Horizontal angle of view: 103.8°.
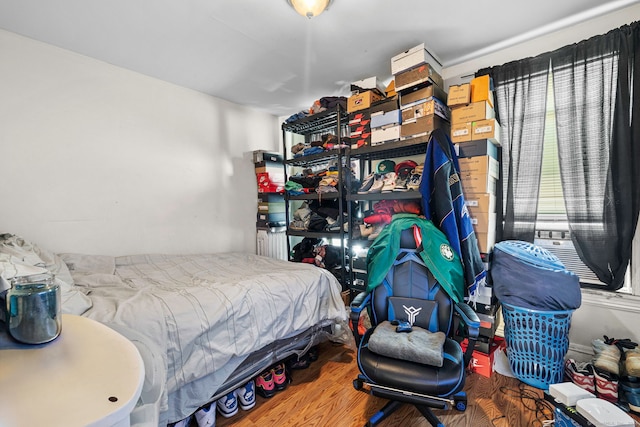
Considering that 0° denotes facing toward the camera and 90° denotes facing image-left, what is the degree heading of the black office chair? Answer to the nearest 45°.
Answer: approximately 0°

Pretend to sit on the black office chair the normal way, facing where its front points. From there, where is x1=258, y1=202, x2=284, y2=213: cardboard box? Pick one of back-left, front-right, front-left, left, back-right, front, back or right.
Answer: back-right

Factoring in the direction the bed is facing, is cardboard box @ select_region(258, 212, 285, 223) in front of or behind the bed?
in front

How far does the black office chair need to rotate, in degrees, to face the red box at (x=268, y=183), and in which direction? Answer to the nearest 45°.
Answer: approximately 135° to its right

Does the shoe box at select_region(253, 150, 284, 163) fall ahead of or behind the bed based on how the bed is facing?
ahead

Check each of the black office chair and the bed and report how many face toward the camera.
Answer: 1

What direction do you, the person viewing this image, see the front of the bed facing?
facing away from the viewer and to the right of the viewer

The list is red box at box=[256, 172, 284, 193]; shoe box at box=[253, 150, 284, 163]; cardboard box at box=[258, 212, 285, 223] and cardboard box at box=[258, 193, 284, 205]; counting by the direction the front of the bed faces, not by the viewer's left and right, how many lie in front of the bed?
4

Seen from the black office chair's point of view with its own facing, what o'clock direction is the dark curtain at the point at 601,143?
The dark curtain is roughly at 8 o'clock from the black office chair.
